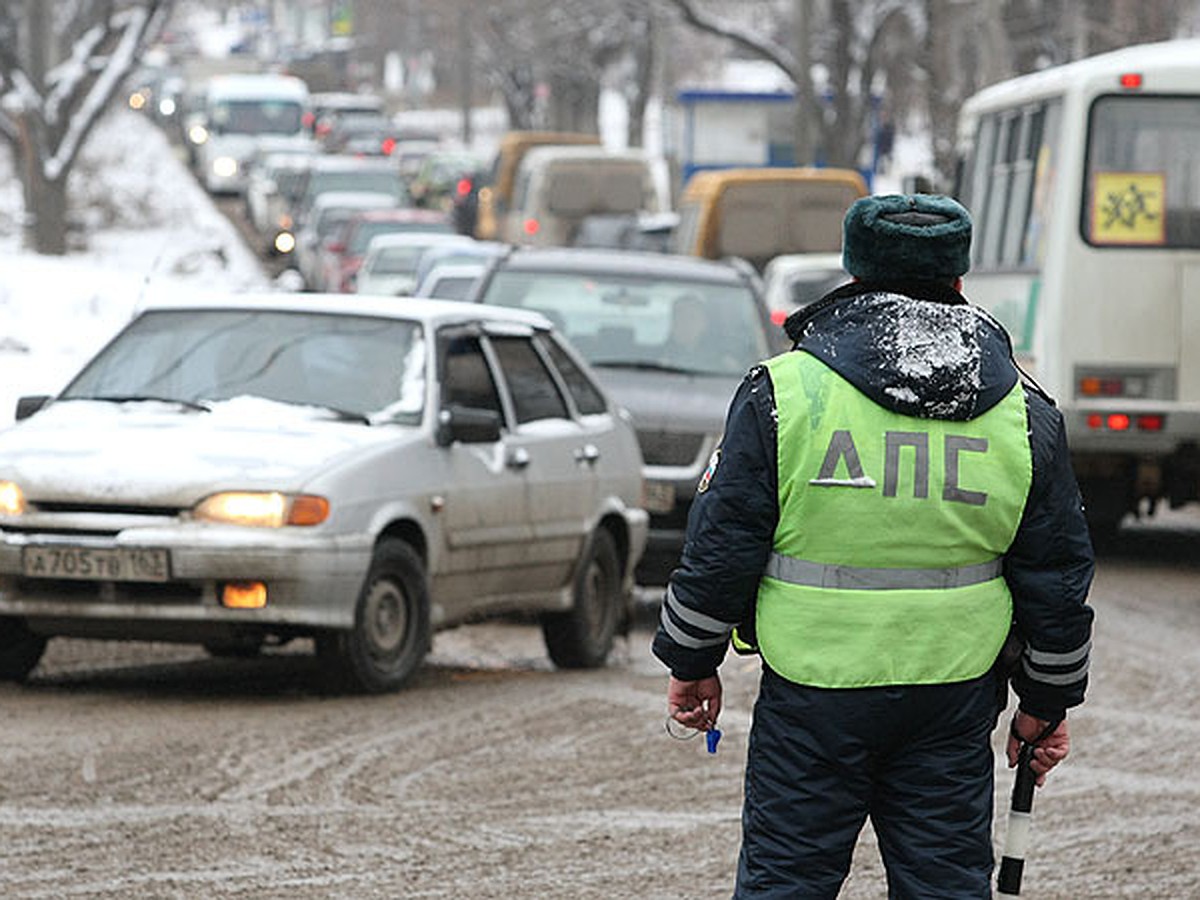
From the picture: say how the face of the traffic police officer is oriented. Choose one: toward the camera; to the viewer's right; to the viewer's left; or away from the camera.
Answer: away from the camera

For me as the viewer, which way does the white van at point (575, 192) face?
facing away from the viewer

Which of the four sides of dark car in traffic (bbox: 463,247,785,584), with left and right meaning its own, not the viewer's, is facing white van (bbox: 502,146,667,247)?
back

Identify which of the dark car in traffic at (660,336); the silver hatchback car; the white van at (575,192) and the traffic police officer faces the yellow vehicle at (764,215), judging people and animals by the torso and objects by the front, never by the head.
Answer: the traffic police officer

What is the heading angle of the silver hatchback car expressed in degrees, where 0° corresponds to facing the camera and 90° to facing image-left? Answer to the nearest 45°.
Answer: approximately 45°

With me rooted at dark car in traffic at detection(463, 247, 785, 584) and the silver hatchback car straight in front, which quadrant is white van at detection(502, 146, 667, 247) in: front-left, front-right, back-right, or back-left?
back-right

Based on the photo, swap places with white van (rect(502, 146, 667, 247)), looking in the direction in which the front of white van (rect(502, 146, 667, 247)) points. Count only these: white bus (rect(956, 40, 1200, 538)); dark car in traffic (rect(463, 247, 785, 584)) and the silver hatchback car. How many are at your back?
3

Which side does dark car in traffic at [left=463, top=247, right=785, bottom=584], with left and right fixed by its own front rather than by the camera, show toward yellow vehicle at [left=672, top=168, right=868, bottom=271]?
back

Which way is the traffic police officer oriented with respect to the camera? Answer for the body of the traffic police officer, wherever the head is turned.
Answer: away from the camera

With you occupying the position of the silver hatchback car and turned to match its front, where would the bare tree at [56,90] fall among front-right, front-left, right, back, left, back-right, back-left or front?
back-right
